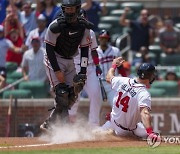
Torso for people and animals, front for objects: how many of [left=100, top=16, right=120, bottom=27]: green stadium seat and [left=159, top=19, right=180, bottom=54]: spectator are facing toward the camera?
2

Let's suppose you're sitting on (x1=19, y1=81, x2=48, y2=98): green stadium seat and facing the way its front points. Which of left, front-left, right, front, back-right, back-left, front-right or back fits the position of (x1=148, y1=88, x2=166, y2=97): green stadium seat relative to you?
left

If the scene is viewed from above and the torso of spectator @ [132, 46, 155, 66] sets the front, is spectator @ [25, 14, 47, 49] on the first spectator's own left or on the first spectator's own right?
on the first spectator's own right

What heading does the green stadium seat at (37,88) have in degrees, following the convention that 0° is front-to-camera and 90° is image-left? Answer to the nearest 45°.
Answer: approximately 0°

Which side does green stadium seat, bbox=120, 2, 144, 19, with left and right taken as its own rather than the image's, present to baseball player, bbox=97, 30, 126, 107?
front

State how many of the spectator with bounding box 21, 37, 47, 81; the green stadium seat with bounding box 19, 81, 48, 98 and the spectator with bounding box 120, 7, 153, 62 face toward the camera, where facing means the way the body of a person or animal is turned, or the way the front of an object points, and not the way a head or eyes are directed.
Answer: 3

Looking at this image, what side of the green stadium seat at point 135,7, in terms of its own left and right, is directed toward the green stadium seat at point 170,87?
front

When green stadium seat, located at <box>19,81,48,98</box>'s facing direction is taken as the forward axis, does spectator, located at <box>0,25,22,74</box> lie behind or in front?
behind
